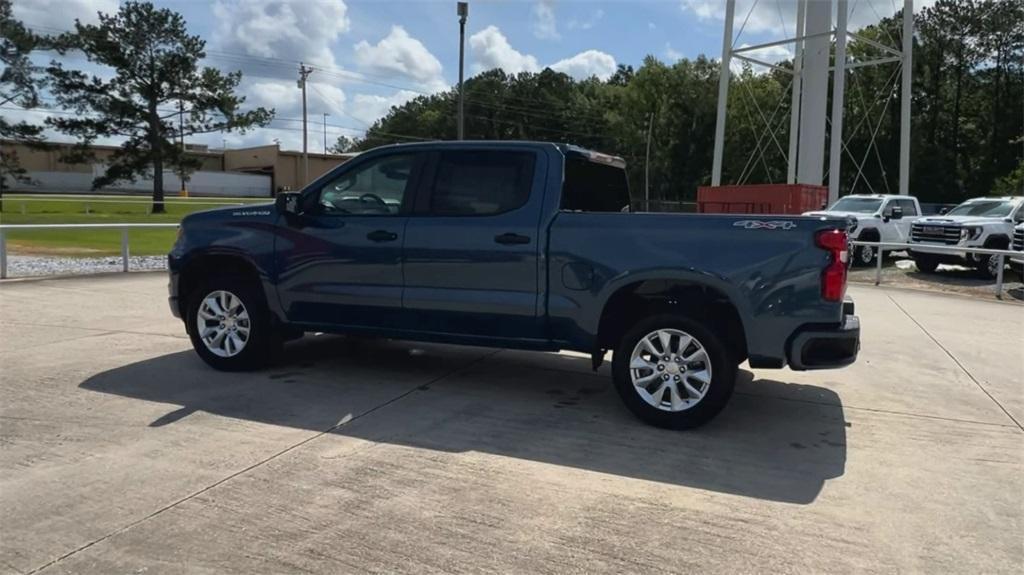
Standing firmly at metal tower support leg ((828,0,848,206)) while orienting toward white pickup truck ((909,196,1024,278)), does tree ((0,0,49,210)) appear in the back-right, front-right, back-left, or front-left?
back-right

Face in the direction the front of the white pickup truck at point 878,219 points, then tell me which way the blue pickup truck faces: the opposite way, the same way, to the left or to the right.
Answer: to the right

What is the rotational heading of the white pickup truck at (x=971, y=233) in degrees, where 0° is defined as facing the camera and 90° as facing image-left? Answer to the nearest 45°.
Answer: approximately 45°

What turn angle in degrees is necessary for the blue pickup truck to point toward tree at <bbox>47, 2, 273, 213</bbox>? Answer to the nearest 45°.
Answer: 0° — it already faces it

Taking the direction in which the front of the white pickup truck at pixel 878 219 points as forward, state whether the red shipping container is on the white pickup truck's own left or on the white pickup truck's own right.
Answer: on the white pickup truck's own right

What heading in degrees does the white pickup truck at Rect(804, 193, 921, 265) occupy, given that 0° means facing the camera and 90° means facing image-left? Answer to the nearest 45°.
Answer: approximately 45°

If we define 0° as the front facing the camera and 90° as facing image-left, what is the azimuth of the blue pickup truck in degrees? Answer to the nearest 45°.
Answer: approximately 135°

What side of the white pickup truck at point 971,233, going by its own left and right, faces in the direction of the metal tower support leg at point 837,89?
right

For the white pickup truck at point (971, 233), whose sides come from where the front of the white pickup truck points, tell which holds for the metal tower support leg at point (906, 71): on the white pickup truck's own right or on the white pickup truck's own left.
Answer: on the white pickup truck's own right

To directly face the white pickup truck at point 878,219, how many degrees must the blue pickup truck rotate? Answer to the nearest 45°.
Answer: approximately 90° to its right

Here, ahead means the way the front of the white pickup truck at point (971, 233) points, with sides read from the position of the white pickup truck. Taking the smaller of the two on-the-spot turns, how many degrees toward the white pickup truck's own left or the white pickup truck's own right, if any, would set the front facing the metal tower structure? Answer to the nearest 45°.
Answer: approximately 90° to the white pickup truck's own right

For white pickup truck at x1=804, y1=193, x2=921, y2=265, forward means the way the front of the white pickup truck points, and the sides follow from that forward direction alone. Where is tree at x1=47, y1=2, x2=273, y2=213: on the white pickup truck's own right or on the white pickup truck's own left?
on the white pickup truck's own right
